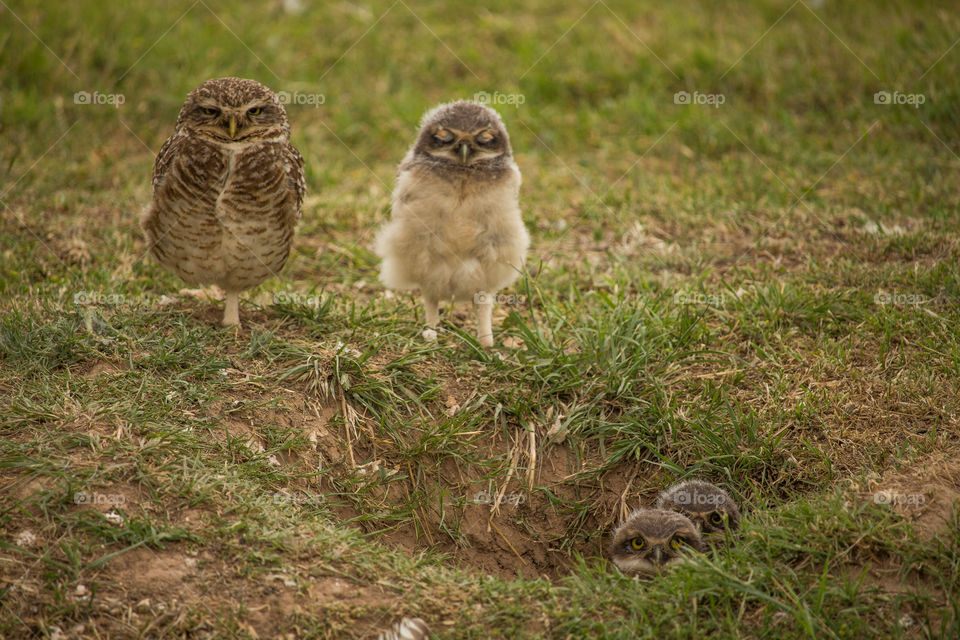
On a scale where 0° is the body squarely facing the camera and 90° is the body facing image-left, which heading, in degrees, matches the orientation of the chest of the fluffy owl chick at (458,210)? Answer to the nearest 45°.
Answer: approximately 0°

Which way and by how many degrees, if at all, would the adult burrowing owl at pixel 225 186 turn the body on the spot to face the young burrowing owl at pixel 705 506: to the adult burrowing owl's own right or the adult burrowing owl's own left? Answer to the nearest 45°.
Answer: approximately 45° to the adult burrowing owl's own left

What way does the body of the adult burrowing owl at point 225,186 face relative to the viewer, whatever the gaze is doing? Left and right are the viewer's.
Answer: facing the viewer

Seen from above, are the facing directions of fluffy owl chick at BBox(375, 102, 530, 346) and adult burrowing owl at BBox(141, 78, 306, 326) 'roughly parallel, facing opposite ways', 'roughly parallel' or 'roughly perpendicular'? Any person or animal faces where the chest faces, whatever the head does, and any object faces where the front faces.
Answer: roughly parallel

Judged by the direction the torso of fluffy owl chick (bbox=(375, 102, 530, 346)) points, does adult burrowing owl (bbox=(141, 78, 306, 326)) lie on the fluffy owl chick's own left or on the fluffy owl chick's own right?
on the fluffy owl chick's own right

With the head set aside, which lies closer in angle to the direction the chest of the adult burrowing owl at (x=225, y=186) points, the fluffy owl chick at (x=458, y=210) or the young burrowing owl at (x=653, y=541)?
the young burrowing owl

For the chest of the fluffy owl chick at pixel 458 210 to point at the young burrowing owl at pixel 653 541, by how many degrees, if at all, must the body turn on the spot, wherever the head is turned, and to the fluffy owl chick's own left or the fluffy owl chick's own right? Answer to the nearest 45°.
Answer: approximately 45° to the fluffy owl chick's own left

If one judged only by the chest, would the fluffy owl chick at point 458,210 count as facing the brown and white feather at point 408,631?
yes

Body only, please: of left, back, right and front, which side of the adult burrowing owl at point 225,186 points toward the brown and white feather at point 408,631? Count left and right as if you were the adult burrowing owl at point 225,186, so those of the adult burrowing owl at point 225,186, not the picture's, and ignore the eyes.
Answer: front

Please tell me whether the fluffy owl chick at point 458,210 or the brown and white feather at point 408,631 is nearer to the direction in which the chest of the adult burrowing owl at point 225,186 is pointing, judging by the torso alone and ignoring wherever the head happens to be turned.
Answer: the brown and white feather

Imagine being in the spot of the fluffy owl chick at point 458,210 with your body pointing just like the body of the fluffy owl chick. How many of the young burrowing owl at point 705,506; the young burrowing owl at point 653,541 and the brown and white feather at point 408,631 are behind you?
0

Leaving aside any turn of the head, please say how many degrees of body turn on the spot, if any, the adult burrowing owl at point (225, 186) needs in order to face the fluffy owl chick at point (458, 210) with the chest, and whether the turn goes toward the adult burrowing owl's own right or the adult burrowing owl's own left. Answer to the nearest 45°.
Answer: approximately 90° to the adult burrowing owl's own left
